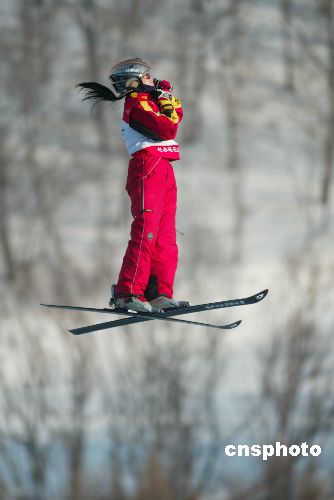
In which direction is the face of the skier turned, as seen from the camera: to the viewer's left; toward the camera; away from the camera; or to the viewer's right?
to the viewer's right

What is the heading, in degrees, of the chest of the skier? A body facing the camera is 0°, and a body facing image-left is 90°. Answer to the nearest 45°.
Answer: approximately 270°
